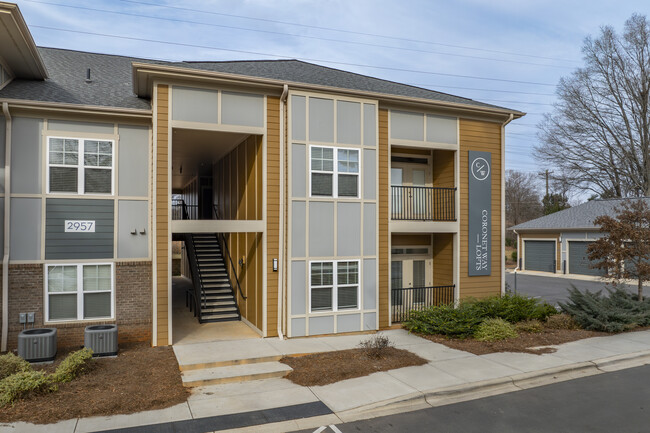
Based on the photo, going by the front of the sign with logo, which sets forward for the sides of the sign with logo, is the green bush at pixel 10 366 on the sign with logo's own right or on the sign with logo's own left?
on the sign with logo's own right

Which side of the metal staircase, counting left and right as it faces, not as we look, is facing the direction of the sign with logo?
left

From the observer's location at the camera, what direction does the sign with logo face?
facing the viewer and to the right of the viewer

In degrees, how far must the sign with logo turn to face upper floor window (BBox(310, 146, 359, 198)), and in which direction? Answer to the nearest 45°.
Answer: approximately 90° to its right

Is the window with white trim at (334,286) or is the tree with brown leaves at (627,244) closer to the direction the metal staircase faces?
the window with white trim

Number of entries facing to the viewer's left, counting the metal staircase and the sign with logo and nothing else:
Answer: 0

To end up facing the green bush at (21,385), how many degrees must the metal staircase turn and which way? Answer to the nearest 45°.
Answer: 0° — it already faces it

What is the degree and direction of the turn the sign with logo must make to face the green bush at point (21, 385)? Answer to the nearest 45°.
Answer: approximately 90° to its right

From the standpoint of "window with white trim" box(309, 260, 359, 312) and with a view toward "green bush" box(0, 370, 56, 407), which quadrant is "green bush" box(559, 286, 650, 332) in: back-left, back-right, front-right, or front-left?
back-left

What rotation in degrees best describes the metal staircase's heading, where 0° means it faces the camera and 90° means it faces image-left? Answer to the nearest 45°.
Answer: approximately 0°
